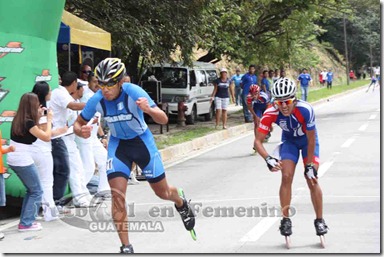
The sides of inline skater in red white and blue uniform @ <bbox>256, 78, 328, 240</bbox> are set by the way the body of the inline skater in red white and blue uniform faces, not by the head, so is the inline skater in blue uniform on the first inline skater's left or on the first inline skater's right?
on the first inline skater's right

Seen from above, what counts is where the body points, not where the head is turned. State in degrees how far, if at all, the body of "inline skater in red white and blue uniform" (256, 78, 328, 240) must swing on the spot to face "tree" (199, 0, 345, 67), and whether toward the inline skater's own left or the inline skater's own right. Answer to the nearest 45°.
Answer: approximately 180°

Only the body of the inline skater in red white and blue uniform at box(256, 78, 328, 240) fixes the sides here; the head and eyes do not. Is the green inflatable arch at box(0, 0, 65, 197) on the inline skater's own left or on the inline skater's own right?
on the inline skater's own right

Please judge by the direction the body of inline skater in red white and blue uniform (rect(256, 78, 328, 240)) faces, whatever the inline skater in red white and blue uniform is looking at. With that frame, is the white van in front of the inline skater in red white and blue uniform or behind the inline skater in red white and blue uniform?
behind

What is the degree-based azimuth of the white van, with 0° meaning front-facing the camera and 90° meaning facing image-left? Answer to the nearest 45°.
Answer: approximately 45°

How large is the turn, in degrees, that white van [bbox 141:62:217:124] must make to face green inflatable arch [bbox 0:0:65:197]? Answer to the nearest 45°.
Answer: approximately 45° to its left

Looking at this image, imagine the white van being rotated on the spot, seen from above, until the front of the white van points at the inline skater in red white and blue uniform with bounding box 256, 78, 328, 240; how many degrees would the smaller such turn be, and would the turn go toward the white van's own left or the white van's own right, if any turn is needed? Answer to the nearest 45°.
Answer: approximately 45° to the white van's own left
